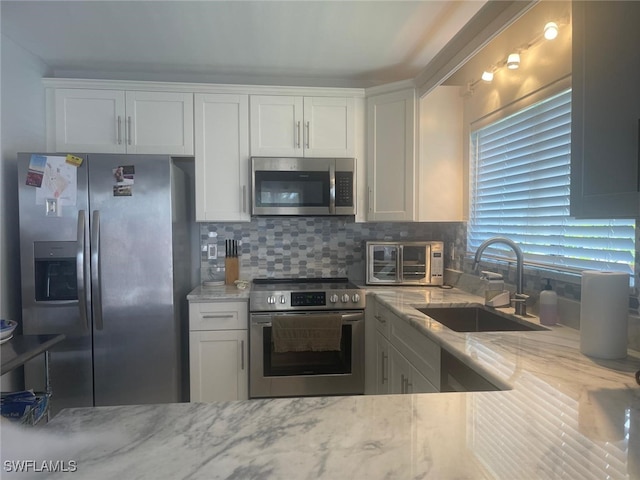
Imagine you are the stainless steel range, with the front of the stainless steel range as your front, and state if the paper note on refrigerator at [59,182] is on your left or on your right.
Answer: on your right

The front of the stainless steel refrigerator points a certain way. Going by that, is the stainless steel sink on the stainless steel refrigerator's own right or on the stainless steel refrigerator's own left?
on the stainless steel refrigerator's own left

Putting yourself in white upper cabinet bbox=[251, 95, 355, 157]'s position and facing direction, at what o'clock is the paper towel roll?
The paper towel roll is roughly at 11 o'clock from the white upper cabinet.

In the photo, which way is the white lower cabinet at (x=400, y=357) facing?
to the viewer's left

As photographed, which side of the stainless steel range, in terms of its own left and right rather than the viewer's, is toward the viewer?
front

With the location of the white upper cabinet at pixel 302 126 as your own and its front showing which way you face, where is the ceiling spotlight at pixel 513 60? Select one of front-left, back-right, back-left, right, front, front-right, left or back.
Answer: front-left

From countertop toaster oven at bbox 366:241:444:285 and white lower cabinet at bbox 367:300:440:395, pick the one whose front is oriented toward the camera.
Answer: the countertop toaster oven

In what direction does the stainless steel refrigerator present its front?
toward the camera

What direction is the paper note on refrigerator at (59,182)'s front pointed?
toward the camera

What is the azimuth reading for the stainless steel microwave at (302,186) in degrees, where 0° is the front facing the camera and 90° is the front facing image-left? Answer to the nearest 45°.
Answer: approximately 0°

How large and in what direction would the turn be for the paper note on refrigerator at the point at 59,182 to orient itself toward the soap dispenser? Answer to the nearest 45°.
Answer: approximately 45° to its left
